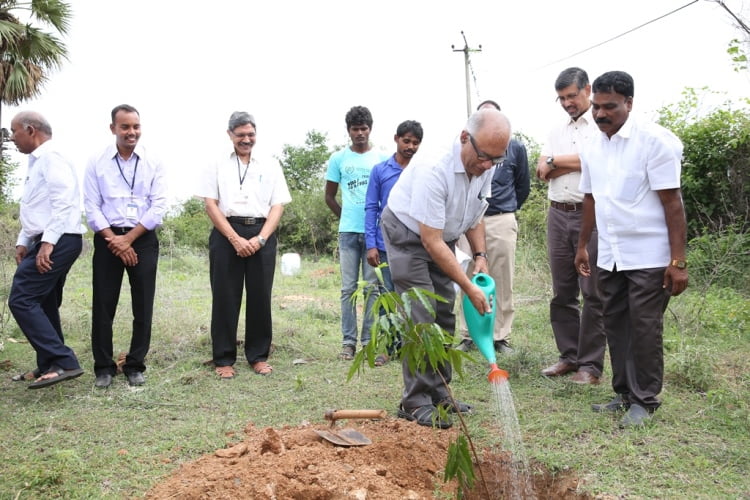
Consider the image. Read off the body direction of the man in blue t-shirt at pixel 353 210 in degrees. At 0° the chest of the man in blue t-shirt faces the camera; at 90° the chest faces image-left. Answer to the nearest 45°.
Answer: approximately 0°

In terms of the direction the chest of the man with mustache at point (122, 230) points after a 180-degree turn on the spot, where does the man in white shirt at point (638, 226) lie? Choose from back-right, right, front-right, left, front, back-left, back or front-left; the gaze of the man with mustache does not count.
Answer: back-right

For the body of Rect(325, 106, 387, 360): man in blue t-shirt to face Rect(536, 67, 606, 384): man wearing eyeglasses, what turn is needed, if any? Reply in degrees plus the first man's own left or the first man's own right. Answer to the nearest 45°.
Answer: approximately 45° to the first man's own left

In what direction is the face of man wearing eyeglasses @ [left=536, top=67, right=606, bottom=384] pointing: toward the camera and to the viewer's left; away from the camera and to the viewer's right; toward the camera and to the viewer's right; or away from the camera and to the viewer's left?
toward the camera and to the viewer's left

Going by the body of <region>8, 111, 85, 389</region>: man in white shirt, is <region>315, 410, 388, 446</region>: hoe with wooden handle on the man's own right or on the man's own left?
on the man's own left

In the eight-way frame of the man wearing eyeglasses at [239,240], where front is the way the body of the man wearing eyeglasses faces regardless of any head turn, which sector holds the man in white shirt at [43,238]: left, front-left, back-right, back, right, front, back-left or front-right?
right

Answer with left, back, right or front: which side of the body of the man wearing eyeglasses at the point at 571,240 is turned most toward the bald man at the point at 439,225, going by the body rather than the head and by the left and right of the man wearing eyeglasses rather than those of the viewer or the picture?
front
